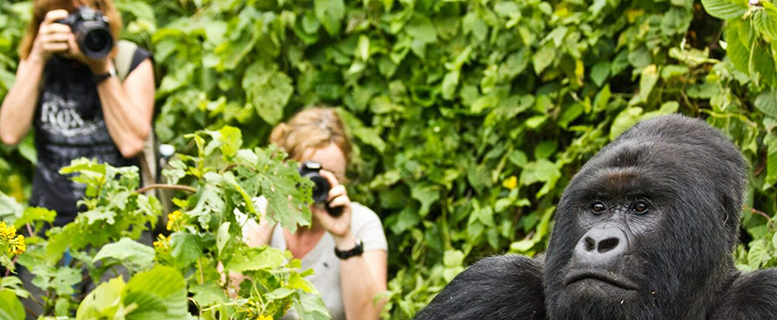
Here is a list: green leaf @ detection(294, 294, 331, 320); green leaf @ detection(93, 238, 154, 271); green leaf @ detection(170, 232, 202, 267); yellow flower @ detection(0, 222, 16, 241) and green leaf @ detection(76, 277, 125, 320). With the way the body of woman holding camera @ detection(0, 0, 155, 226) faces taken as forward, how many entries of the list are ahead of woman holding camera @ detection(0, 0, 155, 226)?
5

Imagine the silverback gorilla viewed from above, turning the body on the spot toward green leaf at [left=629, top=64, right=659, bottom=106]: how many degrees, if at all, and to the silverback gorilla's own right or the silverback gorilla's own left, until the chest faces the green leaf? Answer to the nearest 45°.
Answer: approximately 135° to the silverback gorilla's own right

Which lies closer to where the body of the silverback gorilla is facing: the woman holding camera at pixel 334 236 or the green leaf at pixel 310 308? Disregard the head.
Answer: the green leaf

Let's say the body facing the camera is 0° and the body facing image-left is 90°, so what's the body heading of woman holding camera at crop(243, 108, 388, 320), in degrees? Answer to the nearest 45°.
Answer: approximately 45°

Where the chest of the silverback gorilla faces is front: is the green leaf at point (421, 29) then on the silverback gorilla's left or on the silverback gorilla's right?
on the silverback gorilla's right

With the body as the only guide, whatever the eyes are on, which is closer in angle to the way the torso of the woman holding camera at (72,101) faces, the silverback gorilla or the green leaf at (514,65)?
the silverback gorilla

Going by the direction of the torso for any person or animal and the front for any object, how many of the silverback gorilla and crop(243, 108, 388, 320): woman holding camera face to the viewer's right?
0

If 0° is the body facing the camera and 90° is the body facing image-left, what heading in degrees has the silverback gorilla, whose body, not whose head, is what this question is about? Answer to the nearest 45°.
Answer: approximately 45°

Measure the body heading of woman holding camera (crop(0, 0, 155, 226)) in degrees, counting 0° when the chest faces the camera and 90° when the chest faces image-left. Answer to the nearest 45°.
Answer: approximately 0°

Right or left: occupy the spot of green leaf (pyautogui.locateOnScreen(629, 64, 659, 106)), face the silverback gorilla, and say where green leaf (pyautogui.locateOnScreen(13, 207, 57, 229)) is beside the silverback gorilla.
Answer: right

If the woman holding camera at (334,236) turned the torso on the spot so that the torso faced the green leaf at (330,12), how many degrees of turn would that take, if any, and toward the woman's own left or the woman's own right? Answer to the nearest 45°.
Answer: approximately 135° to the woman's own right
